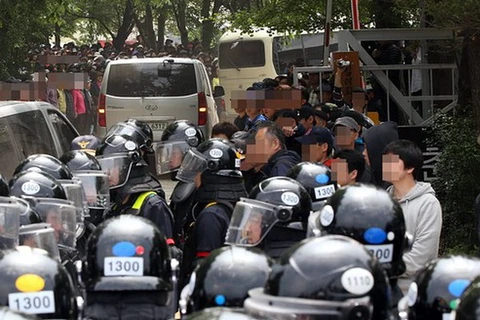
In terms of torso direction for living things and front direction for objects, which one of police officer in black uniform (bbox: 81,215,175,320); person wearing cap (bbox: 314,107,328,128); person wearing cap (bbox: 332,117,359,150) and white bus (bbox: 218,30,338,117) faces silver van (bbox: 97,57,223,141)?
the police officer in black uniform

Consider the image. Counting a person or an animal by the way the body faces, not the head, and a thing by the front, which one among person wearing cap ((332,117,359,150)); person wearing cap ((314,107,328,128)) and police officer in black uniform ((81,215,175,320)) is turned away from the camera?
the police officer in black uniform

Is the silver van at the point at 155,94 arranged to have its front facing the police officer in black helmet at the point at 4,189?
no

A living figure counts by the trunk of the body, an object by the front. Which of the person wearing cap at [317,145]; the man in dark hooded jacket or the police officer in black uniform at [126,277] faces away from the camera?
the police officer in black uniform

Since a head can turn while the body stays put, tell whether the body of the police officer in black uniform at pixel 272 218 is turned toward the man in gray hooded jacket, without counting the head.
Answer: no

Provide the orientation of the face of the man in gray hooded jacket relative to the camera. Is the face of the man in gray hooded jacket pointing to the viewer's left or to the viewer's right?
to the viewer's left

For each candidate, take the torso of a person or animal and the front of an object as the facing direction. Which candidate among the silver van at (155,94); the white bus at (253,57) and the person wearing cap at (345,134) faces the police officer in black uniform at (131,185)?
the person wearing cap

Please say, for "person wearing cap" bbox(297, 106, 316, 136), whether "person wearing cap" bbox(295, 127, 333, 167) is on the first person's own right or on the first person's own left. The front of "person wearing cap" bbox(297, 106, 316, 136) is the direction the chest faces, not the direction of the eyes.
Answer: on the first person's own left

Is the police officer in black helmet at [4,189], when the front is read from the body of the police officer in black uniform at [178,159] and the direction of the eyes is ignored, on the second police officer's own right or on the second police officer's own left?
on the second police officer's own left

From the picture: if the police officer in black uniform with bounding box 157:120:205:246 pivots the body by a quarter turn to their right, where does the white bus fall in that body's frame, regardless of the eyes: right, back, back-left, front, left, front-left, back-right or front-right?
front

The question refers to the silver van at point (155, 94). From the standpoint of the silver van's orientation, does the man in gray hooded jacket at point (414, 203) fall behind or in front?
behind

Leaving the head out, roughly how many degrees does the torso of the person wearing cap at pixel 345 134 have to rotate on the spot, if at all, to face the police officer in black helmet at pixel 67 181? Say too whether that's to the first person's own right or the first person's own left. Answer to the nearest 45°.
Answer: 0° — they already face them

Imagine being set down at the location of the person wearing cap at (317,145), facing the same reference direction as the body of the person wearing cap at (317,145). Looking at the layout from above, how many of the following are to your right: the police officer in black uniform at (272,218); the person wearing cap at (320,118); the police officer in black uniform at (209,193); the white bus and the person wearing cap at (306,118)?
3

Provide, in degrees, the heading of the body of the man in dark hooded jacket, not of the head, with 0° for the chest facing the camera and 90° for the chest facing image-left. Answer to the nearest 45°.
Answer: approximately 45°
